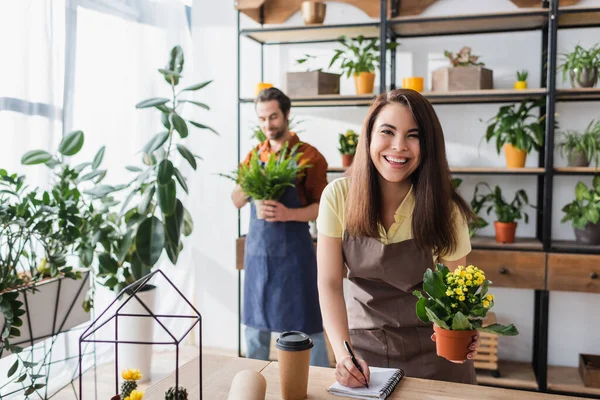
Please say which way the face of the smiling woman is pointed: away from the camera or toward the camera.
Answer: toward the camera

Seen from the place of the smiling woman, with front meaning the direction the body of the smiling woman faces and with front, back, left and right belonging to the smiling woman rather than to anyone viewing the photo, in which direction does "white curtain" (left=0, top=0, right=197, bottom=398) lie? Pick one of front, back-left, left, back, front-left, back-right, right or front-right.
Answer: back-right

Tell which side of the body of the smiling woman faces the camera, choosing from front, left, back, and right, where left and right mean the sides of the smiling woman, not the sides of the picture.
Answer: front

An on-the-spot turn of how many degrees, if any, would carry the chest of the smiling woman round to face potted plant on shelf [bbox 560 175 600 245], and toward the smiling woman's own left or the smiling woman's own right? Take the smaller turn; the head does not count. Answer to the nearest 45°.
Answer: approximately 135° to the smiling woman's own left

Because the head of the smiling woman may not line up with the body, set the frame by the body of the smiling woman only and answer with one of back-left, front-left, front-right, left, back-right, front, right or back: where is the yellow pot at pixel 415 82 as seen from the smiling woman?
back

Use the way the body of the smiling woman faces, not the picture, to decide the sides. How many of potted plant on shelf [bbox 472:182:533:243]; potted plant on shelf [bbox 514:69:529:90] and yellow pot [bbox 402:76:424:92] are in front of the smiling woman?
0

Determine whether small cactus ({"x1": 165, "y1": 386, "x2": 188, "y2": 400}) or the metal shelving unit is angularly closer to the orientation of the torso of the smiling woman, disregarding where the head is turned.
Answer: the small cactus

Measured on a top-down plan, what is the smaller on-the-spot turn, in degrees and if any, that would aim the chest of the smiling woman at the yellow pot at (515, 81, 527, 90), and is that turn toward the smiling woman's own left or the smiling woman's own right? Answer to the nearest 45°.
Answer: approximately 180°

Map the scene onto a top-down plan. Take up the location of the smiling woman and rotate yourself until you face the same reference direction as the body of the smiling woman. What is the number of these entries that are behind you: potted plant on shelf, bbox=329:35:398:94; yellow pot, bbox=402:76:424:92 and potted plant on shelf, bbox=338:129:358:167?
3

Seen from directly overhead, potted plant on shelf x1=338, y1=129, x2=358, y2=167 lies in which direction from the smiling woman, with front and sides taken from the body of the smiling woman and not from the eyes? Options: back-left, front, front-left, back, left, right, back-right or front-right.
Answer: back

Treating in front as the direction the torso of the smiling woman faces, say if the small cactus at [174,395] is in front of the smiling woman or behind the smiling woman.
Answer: in front

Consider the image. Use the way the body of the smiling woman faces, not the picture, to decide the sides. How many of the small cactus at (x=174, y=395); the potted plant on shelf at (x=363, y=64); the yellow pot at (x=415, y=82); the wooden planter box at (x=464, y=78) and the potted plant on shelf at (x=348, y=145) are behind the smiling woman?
4
